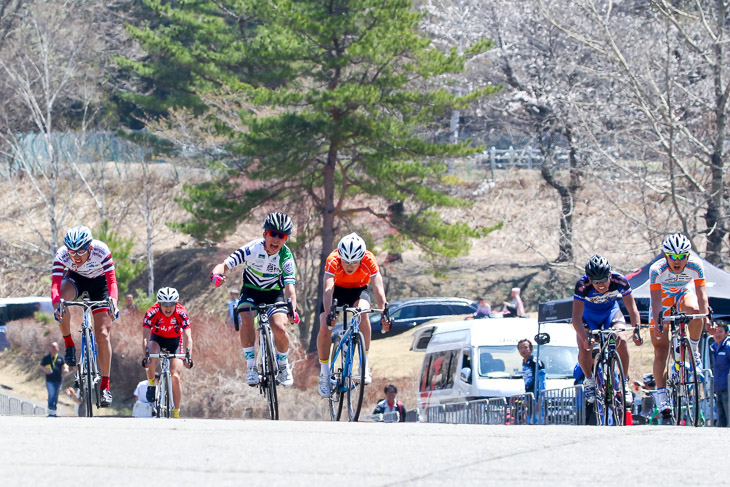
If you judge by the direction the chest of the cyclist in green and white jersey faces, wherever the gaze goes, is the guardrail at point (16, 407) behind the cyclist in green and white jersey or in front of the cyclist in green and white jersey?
behind

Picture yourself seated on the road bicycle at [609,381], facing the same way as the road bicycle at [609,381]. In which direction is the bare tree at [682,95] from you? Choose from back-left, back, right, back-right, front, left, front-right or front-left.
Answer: back

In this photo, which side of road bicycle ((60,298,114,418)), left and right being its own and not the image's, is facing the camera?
front

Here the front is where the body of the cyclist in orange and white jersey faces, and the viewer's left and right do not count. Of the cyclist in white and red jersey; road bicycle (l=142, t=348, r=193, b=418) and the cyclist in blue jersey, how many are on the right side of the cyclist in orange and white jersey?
3

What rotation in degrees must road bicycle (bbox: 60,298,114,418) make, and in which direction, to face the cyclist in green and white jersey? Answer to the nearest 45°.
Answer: approximately 45° to its left

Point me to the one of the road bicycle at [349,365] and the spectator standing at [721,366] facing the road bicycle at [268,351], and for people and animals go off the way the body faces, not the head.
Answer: the spectator standing

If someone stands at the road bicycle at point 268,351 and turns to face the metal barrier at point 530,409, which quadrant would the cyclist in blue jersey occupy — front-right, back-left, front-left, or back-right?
front-right

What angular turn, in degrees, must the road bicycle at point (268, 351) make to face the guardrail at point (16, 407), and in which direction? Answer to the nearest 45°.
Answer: approximately 135° to its right

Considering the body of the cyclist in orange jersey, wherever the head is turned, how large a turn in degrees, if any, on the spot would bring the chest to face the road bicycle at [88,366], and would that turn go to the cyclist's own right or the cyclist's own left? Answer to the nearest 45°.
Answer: approximately 90° to the cyclist's own right

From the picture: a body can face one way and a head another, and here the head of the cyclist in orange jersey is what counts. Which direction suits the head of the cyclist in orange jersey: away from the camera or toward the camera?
toward the camera

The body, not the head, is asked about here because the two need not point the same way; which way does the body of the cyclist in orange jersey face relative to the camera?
toward the camera

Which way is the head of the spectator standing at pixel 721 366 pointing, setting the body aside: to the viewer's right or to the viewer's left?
to the viewer's left

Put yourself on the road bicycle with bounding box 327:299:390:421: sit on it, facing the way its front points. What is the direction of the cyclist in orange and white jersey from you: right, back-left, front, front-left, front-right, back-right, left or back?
left
